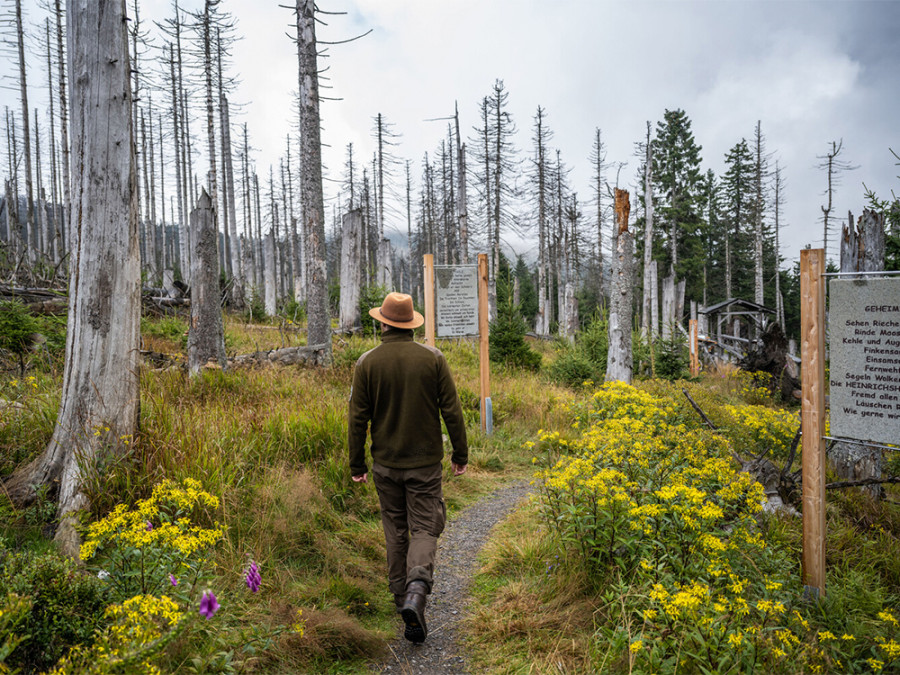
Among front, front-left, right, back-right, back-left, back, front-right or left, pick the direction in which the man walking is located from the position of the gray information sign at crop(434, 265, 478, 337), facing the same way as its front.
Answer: front

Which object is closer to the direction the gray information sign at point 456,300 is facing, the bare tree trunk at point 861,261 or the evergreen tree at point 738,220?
the bare tree trunk

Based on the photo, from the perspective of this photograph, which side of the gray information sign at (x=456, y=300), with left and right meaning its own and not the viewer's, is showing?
front

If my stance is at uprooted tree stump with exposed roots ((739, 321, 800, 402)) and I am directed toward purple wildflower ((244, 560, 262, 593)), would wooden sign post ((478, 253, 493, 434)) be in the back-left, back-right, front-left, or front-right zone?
front-right

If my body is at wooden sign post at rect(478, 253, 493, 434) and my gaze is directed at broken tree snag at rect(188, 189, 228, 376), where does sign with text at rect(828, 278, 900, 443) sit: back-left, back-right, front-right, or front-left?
back-left

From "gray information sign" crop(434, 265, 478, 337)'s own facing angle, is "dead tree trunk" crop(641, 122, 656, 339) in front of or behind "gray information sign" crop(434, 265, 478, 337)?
behind

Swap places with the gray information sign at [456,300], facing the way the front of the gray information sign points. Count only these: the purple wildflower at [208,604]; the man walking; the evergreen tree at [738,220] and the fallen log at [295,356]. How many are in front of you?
2

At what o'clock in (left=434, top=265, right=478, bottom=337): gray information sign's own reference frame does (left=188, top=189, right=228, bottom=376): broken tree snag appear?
The broken tree snag is roughly at 5 o'clock from the gray information sign.

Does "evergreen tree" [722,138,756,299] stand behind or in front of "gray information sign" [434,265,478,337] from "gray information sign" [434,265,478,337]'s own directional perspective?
behind

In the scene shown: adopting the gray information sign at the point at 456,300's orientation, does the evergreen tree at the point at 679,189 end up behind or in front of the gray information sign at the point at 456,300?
behind

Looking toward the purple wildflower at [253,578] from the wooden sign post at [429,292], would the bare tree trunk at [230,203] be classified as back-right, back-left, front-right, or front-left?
back-right

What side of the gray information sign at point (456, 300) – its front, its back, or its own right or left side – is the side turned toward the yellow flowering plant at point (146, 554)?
front
